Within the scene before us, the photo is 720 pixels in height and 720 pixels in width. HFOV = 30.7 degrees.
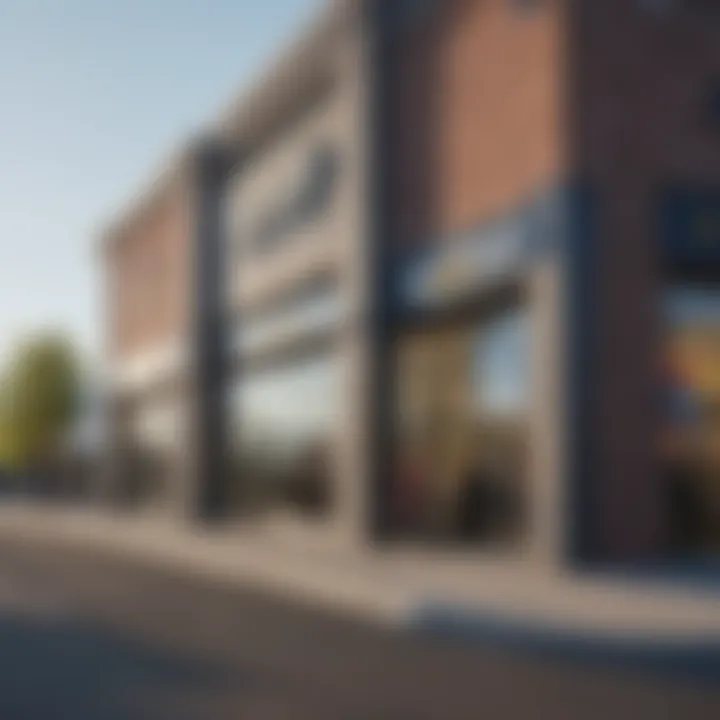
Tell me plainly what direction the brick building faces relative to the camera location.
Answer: facing the viewer and to the left of the viewer
